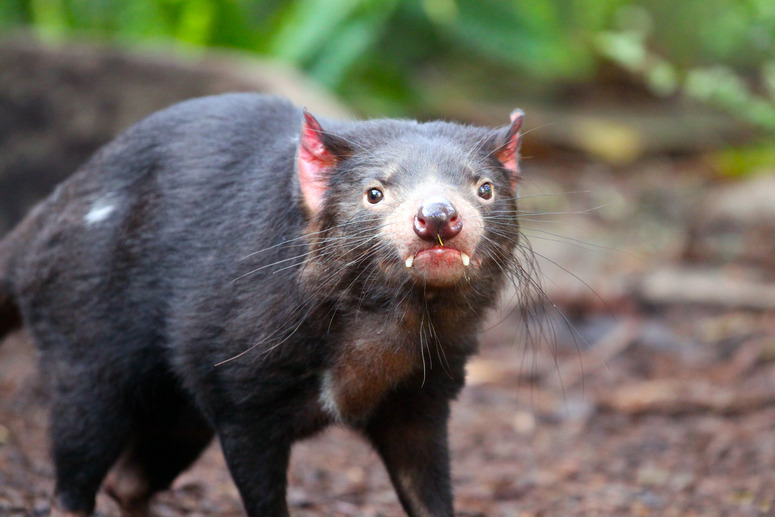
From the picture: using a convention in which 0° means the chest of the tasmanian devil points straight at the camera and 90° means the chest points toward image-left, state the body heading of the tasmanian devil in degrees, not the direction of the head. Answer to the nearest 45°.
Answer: approximately 315°
